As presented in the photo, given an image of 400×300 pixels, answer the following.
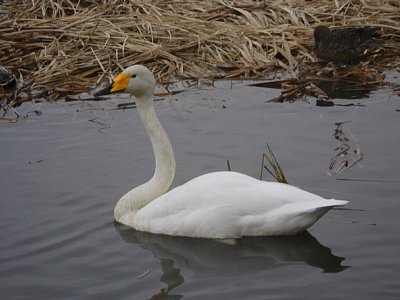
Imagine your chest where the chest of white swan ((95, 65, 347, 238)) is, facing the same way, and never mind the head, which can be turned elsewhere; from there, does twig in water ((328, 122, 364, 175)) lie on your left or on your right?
on your right

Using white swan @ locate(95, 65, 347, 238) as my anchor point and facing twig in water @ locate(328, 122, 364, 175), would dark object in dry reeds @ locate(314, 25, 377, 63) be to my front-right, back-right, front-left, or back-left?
front-left

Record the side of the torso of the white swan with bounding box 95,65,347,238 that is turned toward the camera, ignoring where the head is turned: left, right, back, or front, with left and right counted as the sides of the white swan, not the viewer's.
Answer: left

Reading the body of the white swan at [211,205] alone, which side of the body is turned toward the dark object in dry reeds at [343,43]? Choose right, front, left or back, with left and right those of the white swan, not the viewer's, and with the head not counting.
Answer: right
